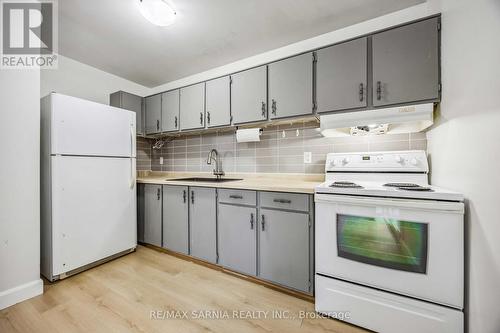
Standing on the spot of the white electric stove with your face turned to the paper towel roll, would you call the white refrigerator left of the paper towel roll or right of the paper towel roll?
left

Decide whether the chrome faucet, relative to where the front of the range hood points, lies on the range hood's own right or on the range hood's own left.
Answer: on the range hood's own right

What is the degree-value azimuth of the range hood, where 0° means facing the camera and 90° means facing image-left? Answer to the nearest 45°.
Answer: approximately 0°

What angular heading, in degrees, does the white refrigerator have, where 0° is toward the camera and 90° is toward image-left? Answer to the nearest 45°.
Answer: approximately 315°

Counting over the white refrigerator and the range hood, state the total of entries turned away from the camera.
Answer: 0

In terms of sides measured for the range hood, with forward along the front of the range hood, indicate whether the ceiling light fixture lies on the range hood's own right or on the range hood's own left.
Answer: on the range hood's own right

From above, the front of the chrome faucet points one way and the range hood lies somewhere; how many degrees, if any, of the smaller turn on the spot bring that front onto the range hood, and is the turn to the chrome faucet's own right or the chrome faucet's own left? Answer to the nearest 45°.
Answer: approximately 90° to the chrome faucet's own left

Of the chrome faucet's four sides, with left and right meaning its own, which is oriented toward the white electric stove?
left
